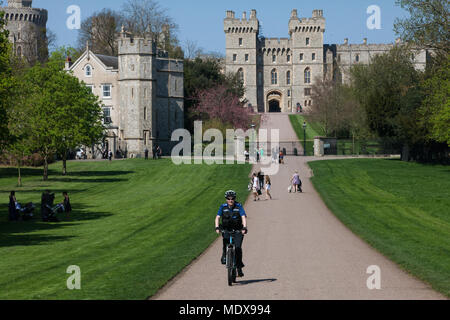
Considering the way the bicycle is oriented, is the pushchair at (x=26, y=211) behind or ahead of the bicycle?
behind

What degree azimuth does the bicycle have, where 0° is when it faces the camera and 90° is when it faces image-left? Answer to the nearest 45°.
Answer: approximately 0°

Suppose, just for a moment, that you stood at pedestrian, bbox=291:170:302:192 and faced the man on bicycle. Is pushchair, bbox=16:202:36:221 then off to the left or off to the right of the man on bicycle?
right

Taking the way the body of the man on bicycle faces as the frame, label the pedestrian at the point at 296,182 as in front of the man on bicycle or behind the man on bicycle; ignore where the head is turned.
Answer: behind

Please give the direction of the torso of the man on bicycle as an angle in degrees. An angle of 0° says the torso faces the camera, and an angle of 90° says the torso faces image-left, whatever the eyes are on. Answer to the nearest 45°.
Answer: approximately 0°

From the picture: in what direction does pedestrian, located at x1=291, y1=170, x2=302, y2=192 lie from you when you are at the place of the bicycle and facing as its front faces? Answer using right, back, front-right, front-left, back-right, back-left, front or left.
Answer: back
